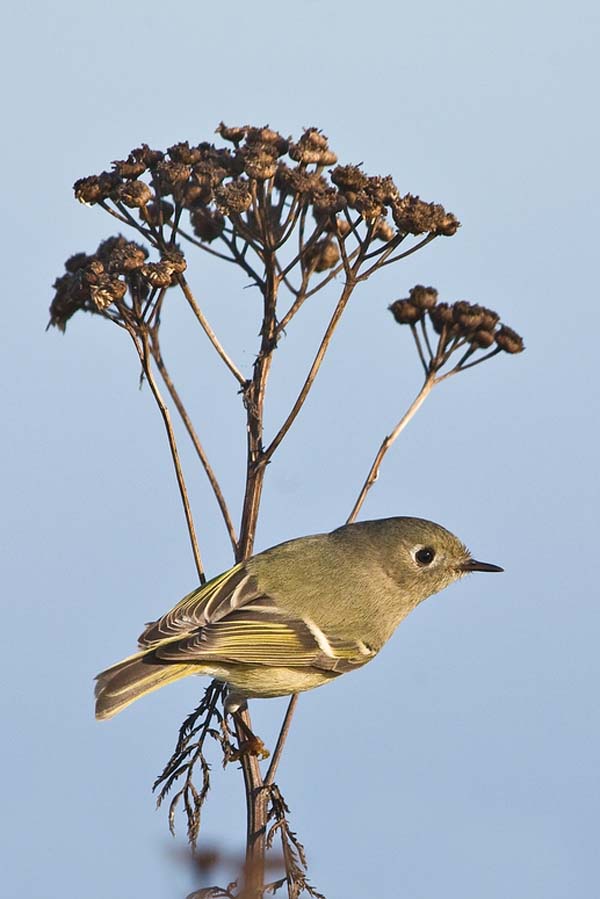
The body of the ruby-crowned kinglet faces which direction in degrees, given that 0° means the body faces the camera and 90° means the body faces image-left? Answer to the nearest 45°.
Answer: approximately 270°
